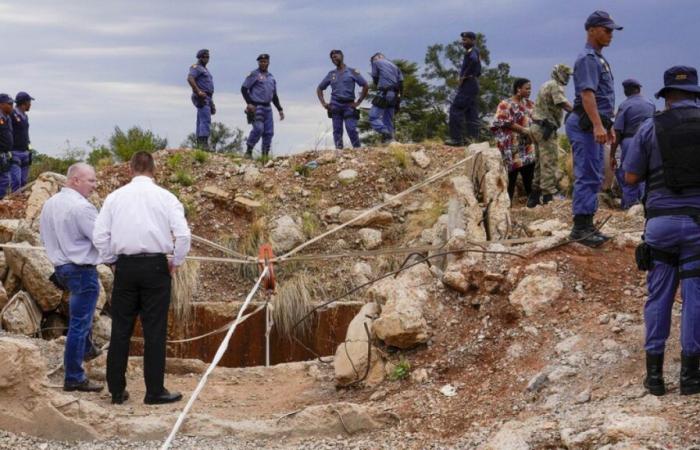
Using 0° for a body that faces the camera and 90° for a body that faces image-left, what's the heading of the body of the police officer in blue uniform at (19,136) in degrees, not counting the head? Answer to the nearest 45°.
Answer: approximately 270°

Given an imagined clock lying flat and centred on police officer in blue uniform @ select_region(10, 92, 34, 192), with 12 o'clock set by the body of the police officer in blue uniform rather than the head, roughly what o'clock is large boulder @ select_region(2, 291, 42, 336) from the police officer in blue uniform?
The large boulder is roughly at 3 o'clock from the police officer in blue uniform.

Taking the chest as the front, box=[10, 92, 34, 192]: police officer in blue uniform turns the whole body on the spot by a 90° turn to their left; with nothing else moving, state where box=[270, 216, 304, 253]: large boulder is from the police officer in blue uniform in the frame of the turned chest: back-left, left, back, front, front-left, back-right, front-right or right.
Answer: back-right

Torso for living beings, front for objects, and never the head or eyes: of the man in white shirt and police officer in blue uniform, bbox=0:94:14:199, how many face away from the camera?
1

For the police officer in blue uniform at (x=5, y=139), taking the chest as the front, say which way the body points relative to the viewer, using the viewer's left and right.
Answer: facing to the right of the viewer

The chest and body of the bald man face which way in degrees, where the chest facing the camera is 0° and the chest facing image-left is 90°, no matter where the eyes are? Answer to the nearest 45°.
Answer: approximately 225°

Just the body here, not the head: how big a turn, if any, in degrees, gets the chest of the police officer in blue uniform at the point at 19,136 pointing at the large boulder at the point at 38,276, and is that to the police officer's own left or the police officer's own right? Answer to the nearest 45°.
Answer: approximately 90° to the police officer's own right

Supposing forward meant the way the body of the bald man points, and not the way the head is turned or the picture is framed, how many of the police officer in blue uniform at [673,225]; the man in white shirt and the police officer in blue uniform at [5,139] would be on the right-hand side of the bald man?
2

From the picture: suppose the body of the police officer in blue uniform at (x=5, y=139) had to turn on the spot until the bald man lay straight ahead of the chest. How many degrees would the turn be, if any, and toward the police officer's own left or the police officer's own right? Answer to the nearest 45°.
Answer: approximately 90° to the police officer's own right

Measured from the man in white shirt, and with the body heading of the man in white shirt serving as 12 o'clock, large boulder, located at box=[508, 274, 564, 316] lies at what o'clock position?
The large boulder is roughly at 3 o'clock from the man in white shirt.

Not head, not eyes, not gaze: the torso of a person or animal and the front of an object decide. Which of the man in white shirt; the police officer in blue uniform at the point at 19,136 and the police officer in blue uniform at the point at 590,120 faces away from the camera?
the man in white shirt

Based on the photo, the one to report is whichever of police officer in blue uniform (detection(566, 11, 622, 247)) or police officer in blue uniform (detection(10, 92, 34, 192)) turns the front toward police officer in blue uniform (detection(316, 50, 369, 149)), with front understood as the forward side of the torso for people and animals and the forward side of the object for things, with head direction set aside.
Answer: police officer in blue uniform (detection(10, 92, 34, 192))

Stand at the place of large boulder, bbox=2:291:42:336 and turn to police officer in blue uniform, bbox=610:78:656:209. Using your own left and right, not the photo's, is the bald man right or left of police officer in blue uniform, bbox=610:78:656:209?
right

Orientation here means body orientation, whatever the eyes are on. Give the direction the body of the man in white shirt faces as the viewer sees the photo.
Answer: away from the camera

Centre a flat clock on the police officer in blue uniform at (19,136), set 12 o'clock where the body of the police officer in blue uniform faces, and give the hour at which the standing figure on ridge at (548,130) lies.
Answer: The standing figure on ridge is roughly at 1 o'clock from the police officer in blue uniform.

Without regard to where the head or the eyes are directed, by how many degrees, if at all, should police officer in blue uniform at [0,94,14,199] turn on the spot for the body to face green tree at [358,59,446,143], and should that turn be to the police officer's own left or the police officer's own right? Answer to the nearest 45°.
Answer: approximately 45° to the police officer's own left
